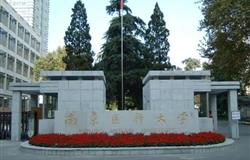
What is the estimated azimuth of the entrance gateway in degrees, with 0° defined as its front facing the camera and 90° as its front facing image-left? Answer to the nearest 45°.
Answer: approximately 0°

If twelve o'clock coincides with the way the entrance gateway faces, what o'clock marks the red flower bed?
The red flower bed is roughly at 12 o'clock from the entrance gateway.

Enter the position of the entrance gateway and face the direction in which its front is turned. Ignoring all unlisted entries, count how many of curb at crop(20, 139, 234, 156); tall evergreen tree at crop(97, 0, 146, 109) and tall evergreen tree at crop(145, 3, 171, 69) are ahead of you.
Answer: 1

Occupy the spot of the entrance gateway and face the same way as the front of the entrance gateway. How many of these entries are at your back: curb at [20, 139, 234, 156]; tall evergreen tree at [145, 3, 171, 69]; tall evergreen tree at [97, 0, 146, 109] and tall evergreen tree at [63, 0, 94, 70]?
3

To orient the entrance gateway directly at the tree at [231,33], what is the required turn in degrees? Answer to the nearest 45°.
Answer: approximately 90° to its left

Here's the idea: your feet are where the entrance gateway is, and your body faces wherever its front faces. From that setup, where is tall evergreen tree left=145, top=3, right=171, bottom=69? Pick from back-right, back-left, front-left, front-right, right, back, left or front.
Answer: back

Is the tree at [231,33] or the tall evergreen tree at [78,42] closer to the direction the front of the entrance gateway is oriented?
the tree

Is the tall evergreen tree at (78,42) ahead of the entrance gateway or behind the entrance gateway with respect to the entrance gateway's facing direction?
behind

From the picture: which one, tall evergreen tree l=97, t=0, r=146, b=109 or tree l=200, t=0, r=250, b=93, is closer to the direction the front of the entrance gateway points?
the tree

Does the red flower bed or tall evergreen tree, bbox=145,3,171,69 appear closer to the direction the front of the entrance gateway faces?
the red flower bed

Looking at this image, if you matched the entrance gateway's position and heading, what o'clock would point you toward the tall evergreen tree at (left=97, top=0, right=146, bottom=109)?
The tall evergreen tree is roughly at 6 o'clock from the entrance gateway.

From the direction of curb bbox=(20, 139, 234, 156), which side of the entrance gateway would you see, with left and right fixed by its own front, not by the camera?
front
